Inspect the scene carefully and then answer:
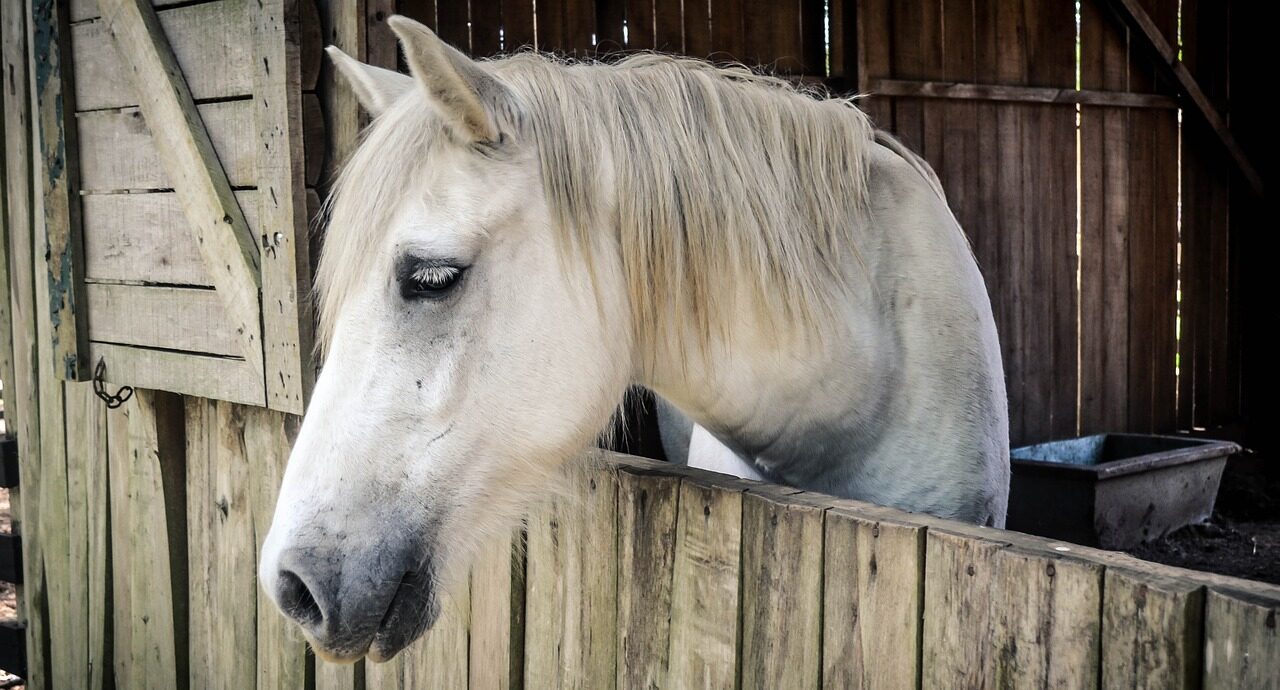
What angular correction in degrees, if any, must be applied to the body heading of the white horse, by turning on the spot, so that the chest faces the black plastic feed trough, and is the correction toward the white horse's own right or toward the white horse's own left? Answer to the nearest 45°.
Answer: approximately 180°

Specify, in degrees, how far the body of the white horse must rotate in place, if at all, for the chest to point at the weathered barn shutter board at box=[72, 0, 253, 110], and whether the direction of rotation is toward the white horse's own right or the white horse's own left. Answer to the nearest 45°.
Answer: approximately 90° to the white horse's own right

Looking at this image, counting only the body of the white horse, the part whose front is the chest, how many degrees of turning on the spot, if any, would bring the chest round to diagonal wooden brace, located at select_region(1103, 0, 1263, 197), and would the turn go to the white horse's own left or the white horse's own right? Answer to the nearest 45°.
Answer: approximately 180°

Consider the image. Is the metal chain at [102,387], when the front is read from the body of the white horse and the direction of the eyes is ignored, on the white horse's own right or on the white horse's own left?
on the white horse's own right

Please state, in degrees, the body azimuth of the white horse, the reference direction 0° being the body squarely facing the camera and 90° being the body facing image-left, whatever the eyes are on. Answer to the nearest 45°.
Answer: approximately 45°

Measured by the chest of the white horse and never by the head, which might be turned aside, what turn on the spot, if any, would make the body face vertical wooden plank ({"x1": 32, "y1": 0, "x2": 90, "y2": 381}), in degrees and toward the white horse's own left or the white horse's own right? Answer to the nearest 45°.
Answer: approximately 90° to the white horse's own right

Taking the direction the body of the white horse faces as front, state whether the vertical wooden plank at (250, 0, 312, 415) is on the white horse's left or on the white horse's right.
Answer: on the white horse's right
